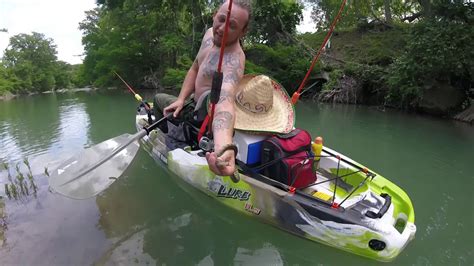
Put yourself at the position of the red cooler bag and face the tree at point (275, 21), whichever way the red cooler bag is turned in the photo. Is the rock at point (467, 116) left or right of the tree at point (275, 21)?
right

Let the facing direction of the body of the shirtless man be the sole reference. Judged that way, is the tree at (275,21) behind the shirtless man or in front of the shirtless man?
behind
